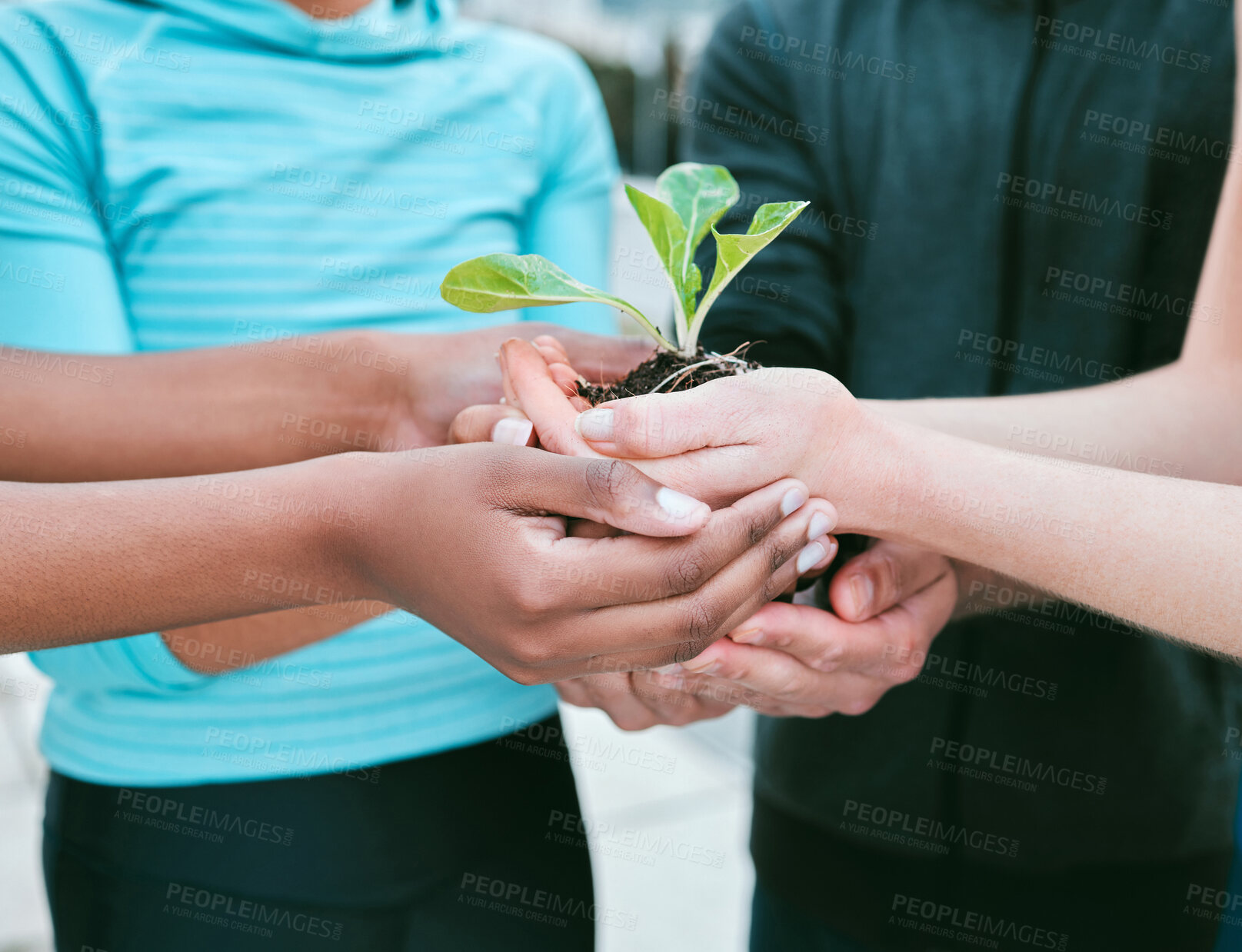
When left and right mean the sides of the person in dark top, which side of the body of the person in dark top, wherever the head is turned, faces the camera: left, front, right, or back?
front
